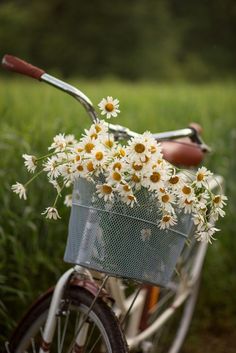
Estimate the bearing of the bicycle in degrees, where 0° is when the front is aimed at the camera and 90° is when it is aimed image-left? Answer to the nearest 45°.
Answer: approximately 45°
